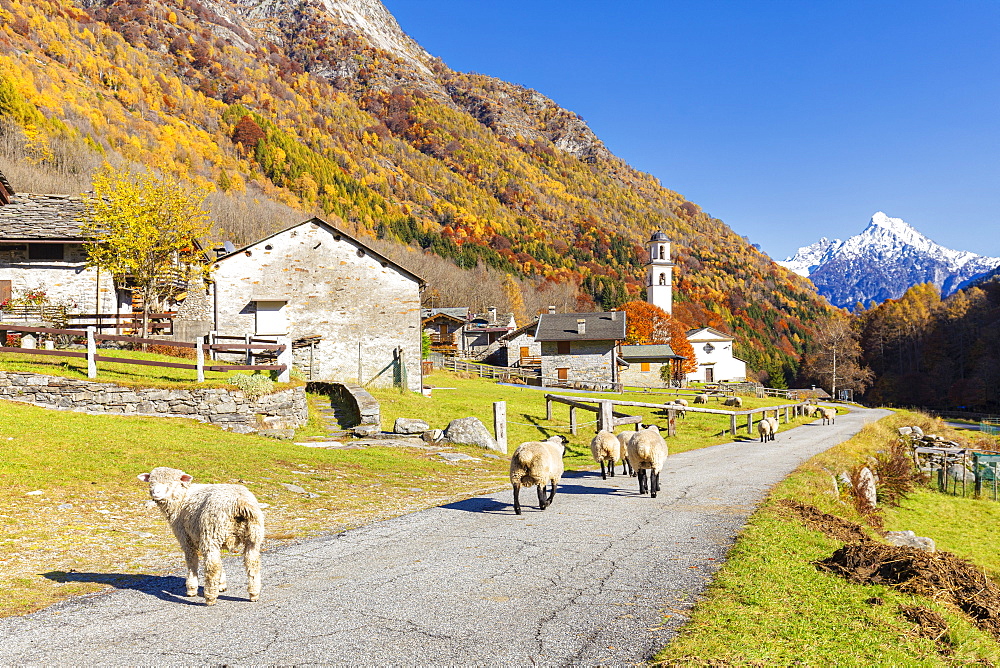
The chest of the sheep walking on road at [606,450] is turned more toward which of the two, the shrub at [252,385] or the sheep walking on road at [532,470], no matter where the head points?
the shrub

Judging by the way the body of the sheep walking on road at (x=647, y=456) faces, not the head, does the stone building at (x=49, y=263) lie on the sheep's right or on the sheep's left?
on the sheep's left

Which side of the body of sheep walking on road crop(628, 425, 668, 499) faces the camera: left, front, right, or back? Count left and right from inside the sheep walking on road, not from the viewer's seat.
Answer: back

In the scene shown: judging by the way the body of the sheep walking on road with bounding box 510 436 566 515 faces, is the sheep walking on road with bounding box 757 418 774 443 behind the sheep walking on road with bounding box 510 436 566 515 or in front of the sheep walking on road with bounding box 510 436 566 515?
in front

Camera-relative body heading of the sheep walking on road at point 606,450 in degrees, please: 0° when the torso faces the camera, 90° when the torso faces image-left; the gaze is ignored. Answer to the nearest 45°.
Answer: approximately 180°

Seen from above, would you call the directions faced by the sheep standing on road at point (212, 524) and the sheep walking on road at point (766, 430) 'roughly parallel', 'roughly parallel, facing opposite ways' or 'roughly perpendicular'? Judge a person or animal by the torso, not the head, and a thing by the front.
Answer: roughly perpendicular

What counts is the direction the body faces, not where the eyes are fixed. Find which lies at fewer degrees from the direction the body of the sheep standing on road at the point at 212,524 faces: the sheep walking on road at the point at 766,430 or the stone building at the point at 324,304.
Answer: the stone building

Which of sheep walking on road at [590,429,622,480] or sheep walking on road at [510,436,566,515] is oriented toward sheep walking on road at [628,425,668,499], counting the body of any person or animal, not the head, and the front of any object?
sheep walking on road at [510,436,566,515]

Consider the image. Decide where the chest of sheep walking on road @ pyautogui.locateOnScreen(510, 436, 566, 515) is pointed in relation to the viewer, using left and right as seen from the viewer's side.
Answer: facing away from the viewer and to the right of the viewer

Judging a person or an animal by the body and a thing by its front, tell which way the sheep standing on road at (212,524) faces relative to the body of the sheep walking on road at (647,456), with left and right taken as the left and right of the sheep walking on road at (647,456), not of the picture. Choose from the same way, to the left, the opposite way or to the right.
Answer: to the left
